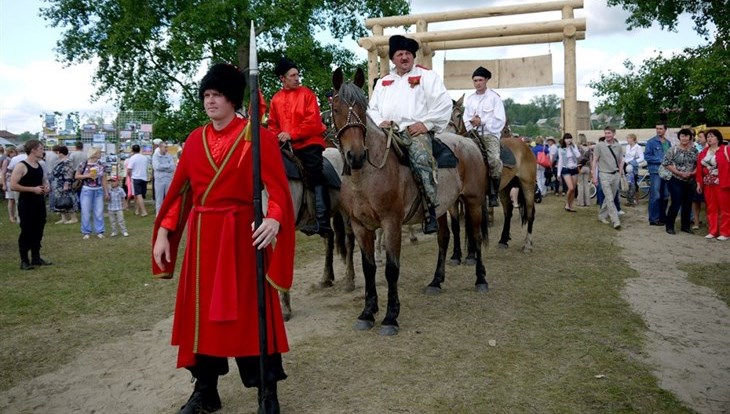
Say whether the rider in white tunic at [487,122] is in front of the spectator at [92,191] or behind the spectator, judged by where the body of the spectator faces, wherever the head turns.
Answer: in front

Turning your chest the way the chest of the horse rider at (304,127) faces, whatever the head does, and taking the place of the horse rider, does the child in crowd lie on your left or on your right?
on your right

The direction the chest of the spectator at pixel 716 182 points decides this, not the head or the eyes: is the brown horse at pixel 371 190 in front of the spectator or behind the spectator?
in front

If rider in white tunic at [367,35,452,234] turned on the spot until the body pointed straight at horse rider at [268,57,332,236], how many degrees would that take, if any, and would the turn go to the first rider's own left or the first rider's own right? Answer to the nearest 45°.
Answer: approximately 45° to the first rider's own right

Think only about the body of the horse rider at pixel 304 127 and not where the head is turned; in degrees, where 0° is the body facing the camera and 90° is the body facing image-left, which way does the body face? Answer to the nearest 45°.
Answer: approximately 45°

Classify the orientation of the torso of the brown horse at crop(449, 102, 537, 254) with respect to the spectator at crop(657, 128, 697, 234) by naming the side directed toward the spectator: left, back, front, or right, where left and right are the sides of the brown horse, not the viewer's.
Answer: back

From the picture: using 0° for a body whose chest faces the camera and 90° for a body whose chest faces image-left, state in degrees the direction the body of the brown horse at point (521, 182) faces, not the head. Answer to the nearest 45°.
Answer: approximately 45°

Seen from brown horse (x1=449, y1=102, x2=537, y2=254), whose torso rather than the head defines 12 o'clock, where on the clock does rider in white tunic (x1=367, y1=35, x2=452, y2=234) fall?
The rider in white tunic is roughly at 11 o'clock from the brown horse.
